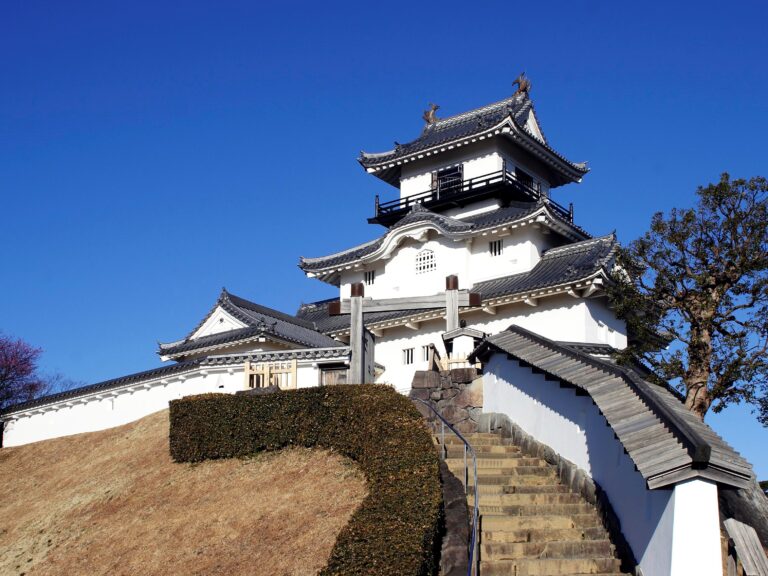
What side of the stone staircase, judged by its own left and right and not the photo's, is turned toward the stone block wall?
back

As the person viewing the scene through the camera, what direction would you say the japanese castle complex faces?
facing the viewer and to the left of the viewer

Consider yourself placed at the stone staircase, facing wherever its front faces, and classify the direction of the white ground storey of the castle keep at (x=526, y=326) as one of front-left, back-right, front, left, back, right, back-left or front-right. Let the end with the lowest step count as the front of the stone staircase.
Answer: back

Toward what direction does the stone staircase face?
toward the camera

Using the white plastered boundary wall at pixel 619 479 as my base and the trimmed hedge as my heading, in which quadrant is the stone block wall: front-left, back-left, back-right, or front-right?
front-right

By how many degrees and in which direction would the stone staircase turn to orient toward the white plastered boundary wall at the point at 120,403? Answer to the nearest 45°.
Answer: approximately 135° to its right

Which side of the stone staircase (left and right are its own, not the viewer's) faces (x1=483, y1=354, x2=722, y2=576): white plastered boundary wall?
left

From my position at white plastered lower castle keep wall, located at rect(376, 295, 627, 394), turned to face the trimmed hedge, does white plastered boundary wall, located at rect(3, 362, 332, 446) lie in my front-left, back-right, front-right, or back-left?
front-right
